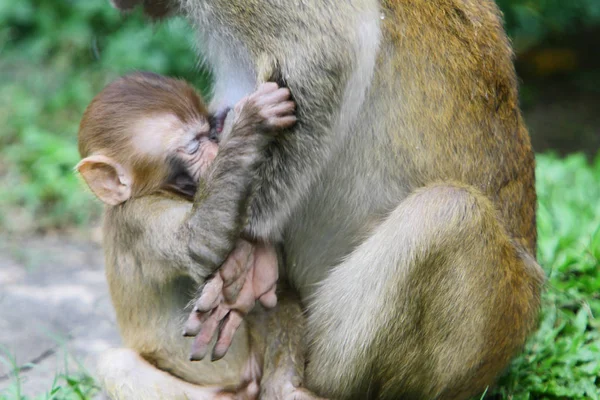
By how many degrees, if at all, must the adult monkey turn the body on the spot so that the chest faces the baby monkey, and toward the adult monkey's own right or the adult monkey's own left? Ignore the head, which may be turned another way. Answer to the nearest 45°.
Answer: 0° — it already faces it

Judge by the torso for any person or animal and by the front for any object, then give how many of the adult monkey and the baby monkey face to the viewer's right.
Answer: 1

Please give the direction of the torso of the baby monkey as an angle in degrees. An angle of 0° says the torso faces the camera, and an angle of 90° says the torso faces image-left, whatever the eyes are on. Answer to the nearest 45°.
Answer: approximately 270°

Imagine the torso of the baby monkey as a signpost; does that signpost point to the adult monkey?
yes

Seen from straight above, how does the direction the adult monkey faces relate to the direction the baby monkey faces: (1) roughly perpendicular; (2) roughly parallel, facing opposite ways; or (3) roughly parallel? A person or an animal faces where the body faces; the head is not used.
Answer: roughly parallel, facing opposite ways

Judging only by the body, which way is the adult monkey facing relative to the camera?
to the viewer's left
